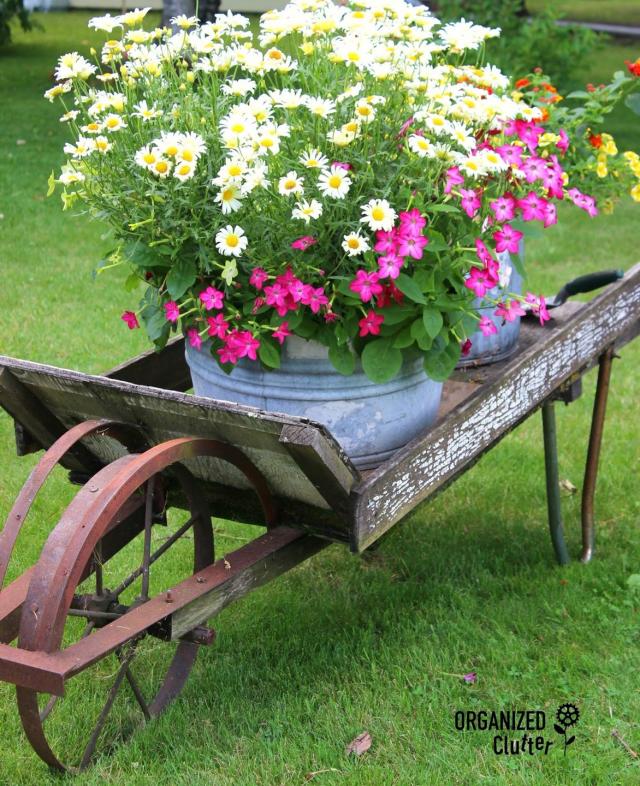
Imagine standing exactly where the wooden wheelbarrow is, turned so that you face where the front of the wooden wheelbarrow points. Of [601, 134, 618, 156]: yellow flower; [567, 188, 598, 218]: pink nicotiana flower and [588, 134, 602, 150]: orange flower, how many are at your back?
3

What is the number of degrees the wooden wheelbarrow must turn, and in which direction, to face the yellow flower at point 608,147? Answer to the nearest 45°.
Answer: approximately 180°

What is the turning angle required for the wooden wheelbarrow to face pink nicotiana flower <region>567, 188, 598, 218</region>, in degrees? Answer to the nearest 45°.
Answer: approximately 180°

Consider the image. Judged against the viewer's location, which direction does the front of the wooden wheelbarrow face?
facing the viewer and to the left of the viewer

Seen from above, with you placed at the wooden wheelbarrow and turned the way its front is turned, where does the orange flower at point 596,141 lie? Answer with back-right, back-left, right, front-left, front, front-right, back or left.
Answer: back

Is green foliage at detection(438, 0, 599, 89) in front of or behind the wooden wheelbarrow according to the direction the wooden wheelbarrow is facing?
behind
